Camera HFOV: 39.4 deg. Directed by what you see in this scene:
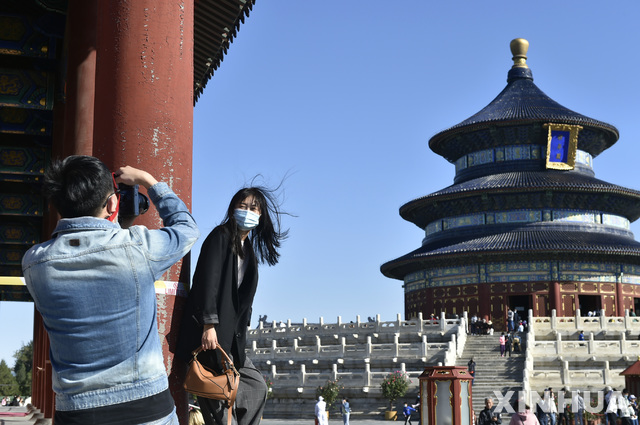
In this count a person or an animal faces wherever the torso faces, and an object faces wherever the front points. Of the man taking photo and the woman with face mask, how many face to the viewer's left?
0

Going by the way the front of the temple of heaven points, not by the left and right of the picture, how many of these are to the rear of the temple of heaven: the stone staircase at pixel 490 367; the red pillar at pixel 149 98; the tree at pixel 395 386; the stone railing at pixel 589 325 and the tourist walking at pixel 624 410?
0

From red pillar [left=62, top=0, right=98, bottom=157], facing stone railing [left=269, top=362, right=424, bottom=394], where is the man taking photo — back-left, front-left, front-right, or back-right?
back-right

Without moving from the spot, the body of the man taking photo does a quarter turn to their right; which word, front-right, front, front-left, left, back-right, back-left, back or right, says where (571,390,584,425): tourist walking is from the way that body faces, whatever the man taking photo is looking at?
left

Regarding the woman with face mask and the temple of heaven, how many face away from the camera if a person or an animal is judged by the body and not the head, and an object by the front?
0

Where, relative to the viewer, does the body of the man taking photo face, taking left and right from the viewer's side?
facing away from the viewer and to the right of the viewer

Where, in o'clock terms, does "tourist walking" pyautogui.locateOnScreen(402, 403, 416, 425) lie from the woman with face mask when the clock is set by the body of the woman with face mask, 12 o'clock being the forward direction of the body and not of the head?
The tourist walking is roughly at 8 o'clock from the woman with face mask.

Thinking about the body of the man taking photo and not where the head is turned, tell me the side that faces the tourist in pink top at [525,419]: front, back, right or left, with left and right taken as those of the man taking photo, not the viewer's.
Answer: front

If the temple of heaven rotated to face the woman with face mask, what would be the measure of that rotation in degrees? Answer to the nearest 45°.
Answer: approximately 45° to its right

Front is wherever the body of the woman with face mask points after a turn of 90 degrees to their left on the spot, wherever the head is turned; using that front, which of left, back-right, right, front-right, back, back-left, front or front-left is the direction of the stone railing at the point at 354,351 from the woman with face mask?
front-left

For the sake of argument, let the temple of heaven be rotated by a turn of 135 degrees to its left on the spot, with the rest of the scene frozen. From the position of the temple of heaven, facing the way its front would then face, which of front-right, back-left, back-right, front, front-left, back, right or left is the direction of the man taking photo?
back

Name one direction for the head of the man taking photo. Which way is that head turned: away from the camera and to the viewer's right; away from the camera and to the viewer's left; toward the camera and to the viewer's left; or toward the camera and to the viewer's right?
away from the camera and to the viewer's right

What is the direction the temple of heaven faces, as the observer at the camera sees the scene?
facing the viewer and to the right of the viewer

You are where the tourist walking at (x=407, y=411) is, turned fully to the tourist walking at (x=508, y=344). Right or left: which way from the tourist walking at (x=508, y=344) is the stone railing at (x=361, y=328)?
left

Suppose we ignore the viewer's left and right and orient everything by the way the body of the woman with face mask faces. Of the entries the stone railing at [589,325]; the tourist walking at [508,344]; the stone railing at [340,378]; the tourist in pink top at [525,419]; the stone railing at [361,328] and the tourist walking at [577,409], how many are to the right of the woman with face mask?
0

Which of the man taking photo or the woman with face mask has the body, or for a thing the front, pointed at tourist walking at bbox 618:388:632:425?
the man taking photo
